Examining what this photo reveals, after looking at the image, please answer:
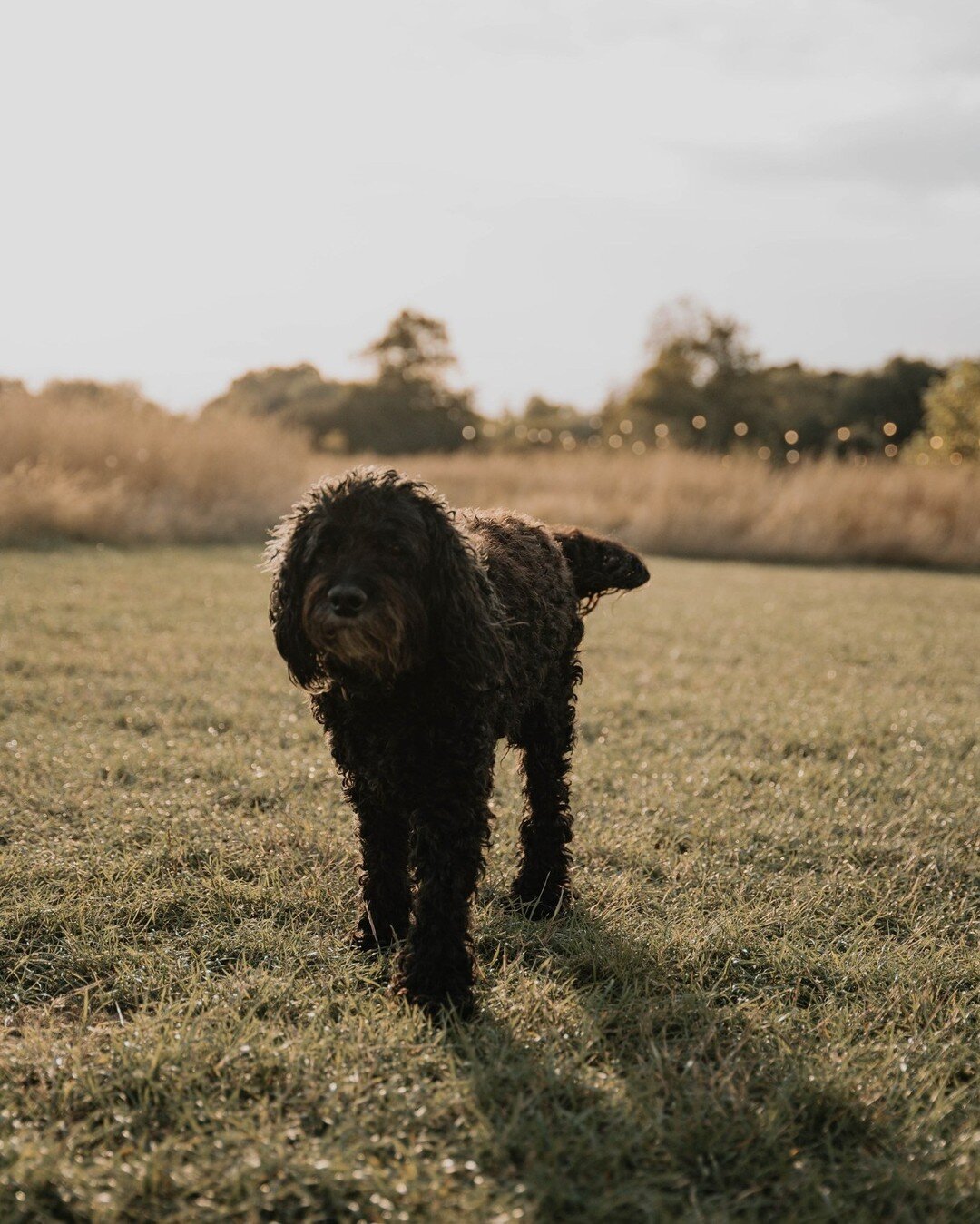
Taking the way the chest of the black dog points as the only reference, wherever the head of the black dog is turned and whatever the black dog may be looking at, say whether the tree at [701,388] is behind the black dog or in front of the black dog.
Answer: behind

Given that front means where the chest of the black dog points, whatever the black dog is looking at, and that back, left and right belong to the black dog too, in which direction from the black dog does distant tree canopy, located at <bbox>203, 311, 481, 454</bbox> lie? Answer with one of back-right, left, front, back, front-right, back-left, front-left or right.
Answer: back-right

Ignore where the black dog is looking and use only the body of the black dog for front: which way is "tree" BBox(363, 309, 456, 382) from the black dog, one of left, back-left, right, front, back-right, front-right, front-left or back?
back-right

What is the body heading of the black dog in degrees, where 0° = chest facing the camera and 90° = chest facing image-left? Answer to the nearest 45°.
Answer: approximately 45°

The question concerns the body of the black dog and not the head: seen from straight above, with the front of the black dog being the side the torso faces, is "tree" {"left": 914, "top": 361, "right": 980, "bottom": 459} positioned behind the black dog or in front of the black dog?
behind
